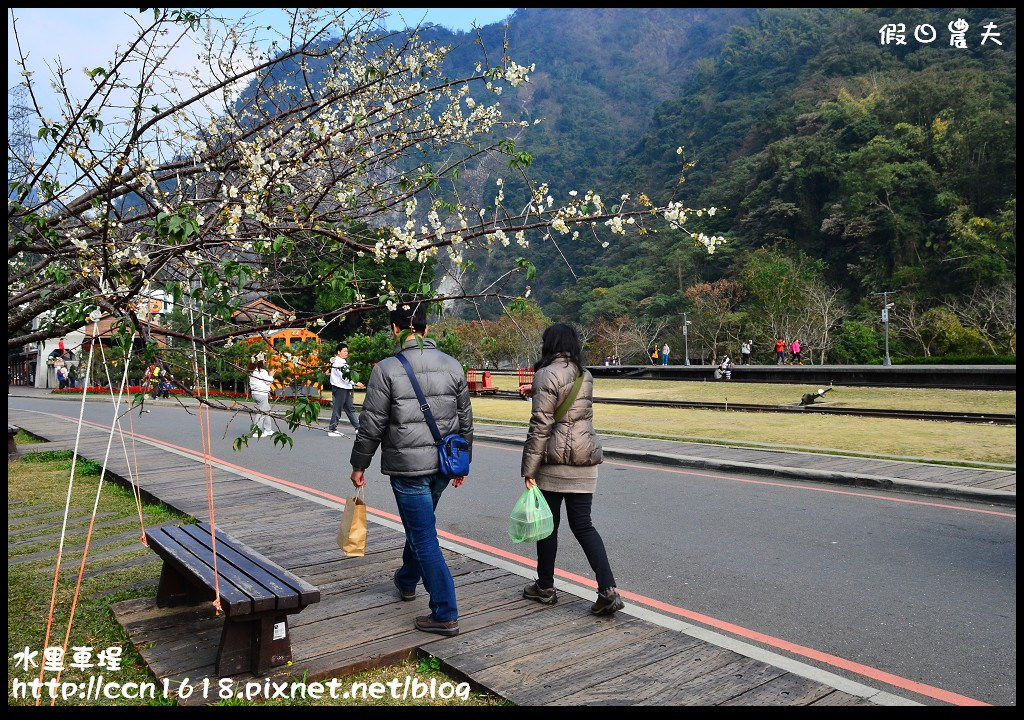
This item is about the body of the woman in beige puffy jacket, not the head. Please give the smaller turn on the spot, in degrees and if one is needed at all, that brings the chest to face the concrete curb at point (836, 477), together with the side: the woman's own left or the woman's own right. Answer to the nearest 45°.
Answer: approximately 90° to the woman's own right

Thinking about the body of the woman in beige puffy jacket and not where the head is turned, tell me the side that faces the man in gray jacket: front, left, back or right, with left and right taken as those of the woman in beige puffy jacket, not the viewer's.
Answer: left

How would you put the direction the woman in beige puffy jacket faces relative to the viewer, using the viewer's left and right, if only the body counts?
facing away from the viewer and to the left of the viewer

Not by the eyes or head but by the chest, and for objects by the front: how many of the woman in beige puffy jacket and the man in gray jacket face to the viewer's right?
0

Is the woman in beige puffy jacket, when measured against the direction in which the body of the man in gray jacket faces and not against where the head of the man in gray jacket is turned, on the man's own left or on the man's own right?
on the man's own right

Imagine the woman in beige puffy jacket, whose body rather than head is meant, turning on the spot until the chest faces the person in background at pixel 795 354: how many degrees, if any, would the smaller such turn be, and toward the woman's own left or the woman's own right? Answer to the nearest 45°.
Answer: approximately 45° to the woman's own right

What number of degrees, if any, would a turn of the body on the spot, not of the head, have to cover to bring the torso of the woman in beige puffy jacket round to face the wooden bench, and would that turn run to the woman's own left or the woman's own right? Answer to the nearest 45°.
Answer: approximately 90° to the woman's own left

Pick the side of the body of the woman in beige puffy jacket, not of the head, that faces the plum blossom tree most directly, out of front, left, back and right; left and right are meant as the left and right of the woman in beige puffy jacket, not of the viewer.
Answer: left

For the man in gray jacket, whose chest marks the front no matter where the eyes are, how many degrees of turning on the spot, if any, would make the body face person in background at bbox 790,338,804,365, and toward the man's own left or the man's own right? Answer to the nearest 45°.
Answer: approximately 90° to the man's own right

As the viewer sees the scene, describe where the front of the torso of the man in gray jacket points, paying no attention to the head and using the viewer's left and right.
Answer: facing away from the viewer and to the left of the viewer
